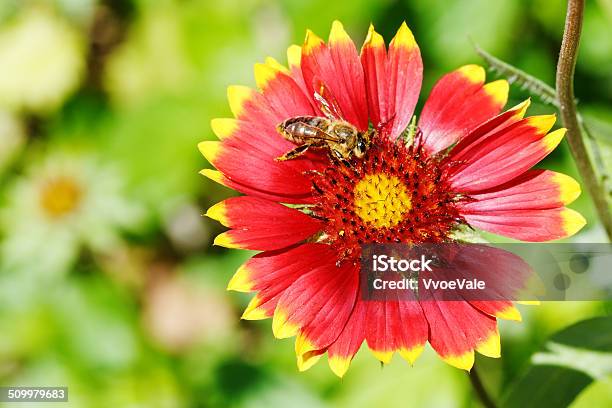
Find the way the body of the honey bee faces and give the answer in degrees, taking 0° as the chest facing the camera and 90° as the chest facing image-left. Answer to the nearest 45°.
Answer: approximately 270°

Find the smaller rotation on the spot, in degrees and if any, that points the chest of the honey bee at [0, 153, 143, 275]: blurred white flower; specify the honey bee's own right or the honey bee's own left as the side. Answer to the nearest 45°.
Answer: approximately 135° to the honey bee's own left

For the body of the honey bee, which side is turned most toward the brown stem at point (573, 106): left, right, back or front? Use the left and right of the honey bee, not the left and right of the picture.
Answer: front

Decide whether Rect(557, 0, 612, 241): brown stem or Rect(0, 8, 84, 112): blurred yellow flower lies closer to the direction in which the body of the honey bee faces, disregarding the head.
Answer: the brown stem

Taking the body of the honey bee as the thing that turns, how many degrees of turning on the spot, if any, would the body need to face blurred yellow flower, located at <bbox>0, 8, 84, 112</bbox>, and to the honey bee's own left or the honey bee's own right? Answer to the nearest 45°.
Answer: approximately 135° to the honey bee's own left

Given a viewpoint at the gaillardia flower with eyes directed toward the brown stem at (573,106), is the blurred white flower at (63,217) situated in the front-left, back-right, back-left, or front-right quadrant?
back-left
